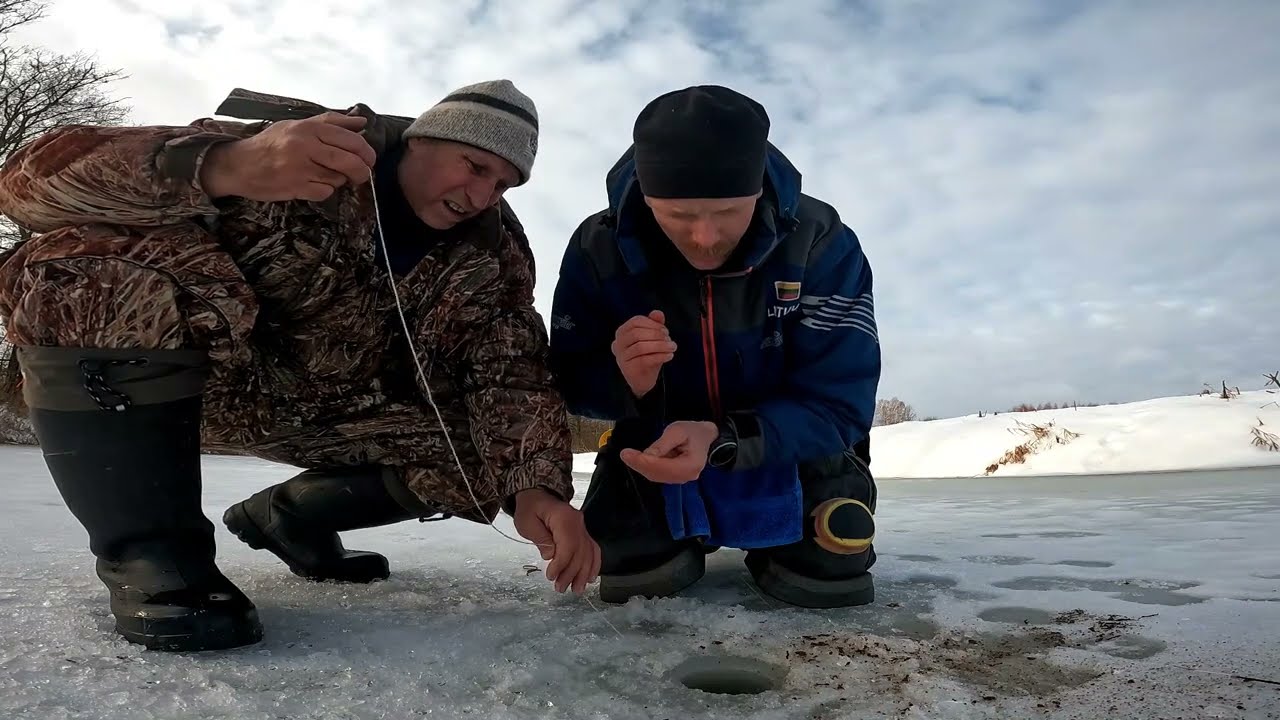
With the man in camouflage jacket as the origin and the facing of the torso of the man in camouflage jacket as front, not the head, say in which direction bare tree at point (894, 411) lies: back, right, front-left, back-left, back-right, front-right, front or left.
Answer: left

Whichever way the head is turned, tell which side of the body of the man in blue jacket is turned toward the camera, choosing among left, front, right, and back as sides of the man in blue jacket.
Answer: front

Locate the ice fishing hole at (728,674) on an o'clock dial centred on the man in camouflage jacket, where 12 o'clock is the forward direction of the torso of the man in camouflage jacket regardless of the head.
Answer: The ice fishing hole is roughly at 12 o'clock from the man in camouflage jacket.

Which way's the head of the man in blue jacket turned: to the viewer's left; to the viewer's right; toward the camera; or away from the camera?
toward the camera

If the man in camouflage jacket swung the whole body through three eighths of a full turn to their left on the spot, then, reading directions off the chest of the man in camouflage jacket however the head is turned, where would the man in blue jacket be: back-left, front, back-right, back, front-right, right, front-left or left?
right

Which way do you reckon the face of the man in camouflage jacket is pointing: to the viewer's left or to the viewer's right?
to the viewer's right
